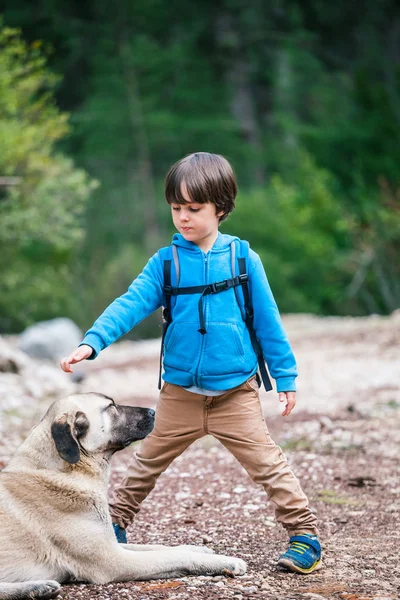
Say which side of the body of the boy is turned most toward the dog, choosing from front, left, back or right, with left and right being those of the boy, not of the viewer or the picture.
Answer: right

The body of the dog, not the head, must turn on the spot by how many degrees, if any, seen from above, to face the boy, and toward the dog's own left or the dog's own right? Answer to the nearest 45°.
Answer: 0° — it already faces them

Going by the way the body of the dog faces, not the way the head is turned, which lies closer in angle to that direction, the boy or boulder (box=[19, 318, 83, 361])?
the boy

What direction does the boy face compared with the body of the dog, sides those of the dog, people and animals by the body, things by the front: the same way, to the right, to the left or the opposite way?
to the right

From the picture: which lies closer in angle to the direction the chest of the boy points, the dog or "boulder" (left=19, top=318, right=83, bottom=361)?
the dog

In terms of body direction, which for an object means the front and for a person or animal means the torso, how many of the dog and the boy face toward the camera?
1

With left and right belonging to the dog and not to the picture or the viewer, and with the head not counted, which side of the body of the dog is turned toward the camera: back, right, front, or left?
right

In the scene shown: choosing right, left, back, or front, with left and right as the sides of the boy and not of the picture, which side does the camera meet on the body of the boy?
front

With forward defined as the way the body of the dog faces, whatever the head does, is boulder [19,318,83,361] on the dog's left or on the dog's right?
on the dog's left

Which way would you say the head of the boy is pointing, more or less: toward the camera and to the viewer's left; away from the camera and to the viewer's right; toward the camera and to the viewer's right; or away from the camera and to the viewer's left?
toward the camera and to the viewer's left

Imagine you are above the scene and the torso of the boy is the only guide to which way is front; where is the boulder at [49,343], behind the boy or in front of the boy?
behind
